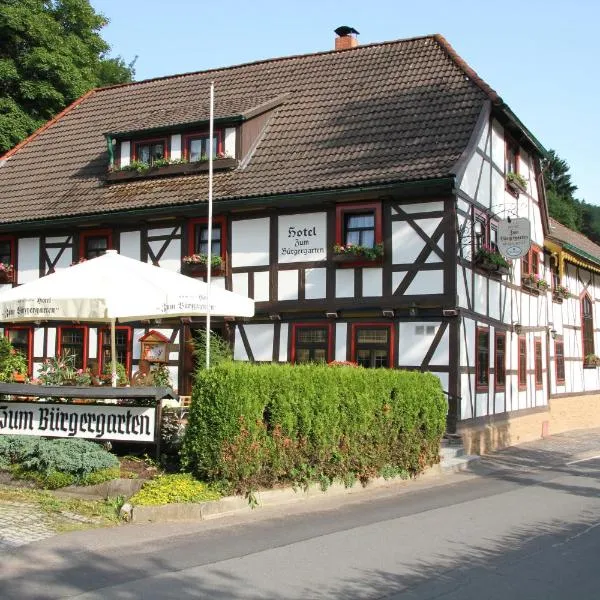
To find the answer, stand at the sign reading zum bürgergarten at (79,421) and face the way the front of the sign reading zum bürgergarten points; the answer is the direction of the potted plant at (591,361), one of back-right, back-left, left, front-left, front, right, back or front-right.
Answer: back-left

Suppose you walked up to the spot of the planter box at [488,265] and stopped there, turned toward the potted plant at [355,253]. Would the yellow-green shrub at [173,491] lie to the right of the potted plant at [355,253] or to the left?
left

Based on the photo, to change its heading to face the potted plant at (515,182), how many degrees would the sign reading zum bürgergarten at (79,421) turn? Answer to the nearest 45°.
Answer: approximately 135° to its left

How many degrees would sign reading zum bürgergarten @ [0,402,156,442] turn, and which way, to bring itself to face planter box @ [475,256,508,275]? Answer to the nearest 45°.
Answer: approximately 135° to its left

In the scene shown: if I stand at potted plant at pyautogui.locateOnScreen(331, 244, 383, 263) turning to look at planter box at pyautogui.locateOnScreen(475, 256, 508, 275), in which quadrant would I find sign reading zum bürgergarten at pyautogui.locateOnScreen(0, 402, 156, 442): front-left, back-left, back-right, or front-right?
back-right

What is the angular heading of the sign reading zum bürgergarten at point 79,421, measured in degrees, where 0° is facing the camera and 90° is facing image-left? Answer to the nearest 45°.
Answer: approximately 0°

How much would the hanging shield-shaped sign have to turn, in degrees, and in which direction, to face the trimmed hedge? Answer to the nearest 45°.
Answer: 0° — it already faces it

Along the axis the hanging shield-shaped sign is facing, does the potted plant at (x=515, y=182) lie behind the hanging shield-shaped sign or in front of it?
behind

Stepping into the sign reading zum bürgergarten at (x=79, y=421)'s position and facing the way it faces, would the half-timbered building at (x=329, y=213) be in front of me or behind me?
behind

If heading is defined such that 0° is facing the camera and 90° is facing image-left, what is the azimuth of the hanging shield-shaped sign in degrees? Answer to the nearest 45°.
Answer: approximately 0°

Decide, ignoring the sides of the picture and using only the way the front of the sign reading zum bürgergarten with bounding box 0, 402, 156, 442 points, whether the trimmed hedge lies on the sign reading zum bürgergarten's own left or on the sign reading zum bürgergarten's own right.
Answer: on the sign reading zum bürgergarten's own left

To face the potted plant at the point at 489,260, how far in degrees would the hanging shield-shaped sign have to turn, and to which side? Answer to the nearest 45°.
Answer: approximately 90° to its right

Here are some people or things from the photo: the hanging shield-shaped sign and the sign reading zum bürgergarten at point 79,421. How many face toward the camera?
2

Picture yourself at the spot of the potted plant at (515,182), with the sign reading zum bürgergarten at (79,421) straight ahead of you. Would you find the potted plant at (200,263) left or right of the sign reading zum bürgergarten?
right

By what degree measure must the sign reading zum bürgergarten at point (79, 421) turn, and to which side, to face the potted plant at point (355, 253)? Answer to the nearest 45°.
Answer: approximately 135° to its left
